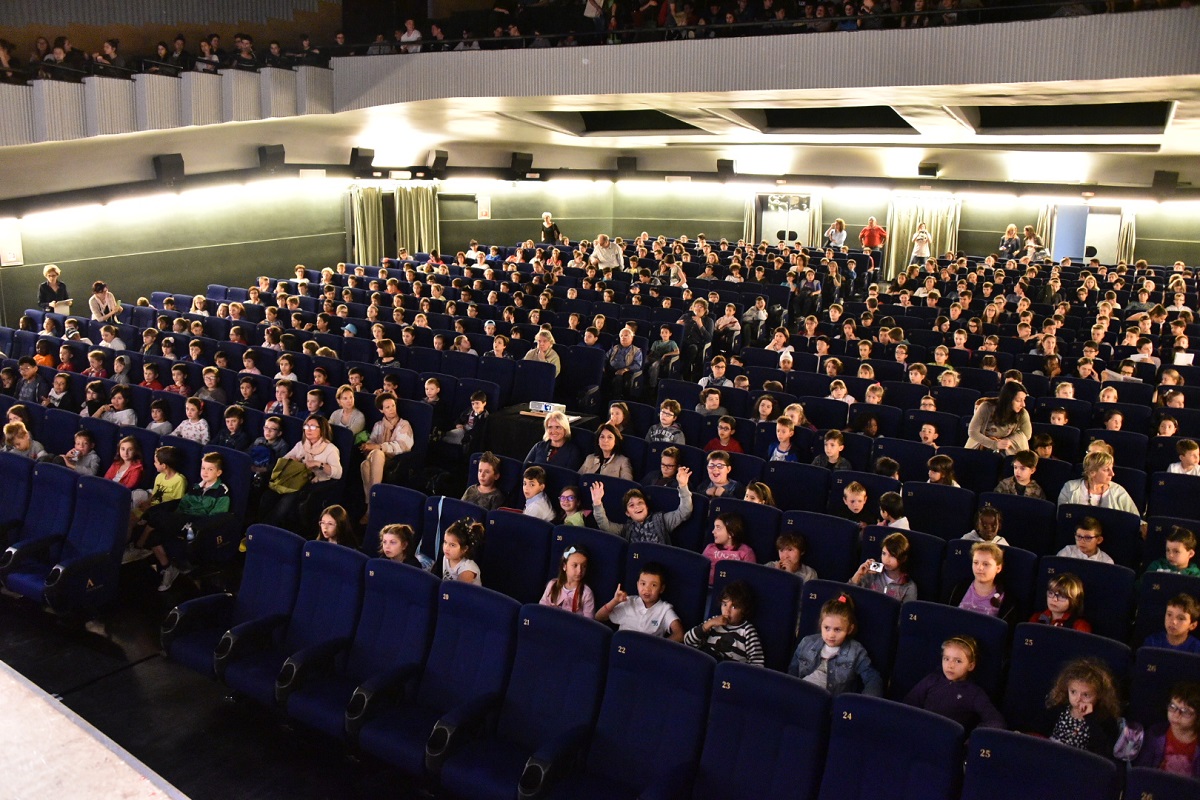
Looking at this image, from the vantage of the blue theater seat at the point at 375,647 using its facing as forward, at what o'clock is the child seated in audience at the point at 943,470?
The child seated in audience is roughly at 7 o'clock from the blue theater seat.

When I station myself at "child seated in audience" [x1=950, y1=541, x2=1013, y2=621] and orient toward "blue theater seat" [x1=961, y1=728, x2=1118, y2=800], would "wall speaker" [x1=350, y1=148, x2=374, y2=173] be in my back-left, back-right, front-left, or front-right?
back-right

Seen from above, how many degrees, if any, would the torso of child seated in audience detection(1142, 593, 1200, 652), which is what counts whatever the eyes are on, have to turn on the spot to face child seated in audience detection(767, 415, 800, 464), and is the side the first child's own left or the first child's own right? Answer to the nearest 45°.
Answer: approximately 90° to the first child's own right

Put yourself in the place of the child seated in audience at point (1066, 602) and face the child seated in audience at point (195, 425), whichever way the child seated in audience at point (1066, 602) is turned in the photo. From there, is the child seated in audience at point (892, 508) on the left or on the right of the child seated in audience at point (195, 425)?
right

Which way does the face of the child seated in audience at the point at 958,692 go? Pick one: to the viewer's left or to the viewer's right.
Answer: to the viewer's left

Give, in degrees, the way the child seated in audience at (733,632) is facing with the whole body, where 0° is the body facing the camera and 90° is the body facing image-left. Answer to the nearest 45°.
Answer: approximately 45°

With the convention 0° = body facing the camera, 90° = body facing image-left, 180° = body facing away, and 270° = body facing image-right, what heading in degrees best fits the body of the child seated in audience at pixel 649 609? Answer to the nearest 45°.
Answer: approximately 45°

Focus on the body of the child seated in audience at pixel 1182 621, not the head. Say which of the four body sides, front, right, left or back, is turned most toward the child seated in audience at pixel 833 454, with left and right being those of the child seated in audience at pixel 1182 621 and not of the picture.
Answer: right

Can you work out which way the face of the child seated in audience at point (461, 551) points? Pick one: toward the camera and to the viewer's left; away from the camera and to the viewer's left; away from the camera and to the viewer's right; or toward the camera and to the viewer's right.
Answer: toward the camera and to the viewer's left

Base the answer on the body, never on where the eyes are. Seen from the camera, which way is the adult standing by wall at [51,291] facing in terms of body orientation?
toward the camera

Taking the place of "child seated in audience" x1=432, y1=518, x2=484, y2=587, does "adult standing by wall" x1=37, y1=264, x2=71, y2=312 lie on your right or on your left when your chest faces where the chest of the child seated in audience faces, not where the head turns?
on your right

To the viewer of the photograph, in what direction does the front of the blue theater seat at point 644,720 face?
facing the viewer and to the left of the viewer

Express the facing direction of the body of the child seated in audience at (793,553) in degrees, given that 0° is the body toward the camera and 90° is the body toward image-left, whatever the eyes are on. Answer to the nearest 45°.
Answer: approximately 45°

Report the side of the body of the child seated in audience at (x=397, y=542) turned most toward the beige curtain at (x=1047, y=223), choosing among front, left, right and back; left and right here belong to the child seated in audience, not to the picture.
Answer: back

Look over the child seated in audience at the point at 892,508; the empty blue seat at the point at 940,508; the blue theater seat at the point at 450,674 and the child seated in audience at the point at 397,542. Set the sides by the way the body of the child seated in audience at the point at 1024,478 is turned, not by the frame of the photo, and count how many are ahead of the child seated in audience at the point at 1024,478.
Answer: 4
